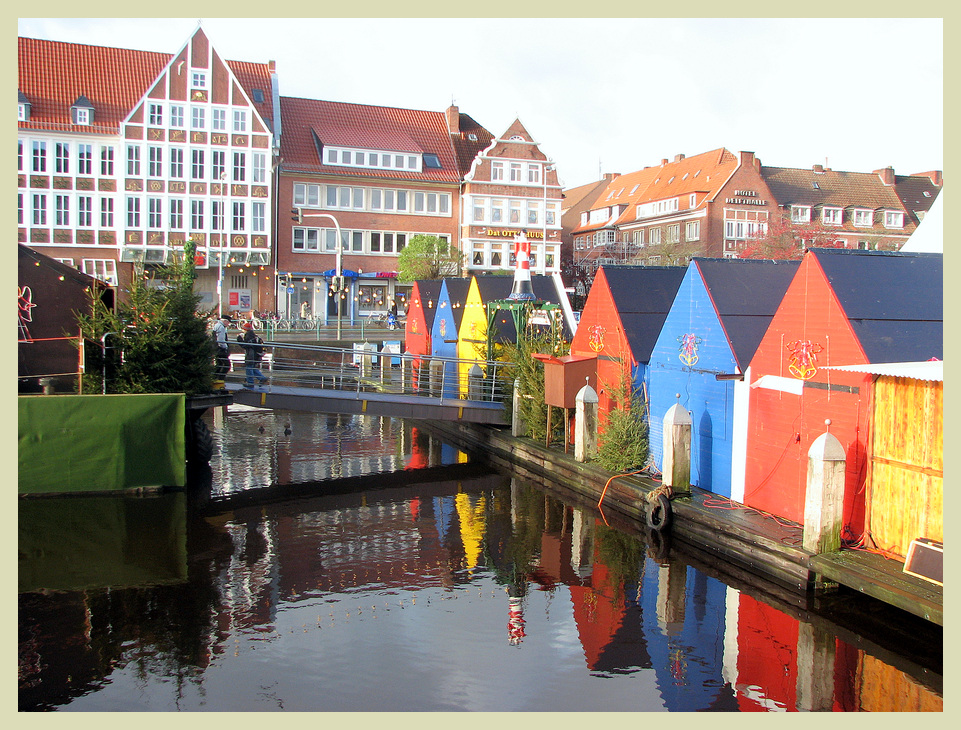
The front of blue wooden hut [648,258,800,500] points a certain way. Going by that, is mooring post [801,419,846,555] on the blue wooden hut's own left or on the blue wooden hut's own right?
on the blue wooden hut's own left

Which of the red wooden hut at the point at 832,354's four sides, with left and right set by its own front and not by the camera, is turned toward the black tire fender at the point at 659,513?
right

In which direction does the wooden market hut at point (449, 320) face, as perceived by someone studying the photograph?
facing the viewer and to the left of the viewer

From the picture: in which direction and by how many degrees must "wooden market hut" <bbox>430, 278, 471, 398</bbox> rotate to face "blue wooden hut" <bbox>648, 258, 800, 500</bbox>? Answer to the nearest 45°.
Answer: approximately 45° to its left

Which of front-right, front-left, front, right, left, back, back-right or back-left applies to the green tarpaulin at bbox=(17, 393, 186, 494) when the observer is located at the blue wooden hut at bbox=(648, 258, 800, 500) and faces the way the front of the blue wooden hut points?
front-right

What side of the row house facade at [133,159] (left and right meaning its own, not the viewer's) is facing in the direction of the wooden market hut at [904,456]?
front

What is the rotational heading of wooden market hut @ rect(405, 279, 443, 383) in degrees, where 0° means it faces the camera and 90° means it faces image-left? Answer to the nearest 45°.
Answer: approximately 45°

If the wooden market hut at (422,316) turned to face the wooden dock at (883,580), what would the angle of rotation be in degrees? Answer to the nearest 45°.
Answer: approximately 45° to its left

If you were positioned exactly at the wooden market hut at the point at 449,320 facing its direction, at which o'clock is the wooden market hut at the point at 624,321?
the wooden market hut at the point at 624,321 is roughly at 10 o'clock from the wooden market hut at the point at 449,320.
